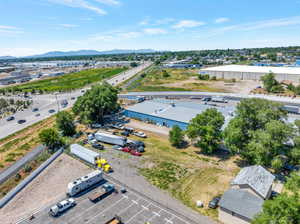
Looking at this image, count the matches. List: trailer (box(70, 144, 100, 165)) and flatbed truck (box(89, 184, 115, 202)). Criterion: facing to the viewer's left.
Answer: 0

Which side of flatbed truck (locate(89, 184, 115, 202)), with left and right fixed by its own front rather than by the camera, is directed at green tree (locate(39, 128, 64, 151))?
left

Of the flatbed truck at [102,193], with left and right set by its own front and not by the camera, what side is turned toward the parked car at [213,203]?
right

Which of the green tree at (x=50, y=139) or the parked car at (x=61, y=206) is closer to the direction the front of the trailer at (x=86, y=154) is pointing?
the parked car

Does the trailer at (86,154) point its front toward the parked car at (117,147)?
no

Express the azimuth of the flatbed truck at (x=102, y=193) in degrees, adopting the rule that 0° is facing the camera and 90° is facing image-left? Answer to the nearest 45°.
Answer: approximately 225°

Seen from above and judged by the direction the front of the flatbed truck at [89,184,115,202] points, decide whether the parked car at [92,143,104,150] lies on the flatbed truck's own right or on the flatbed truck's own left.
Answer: on the flatbed truck's own left

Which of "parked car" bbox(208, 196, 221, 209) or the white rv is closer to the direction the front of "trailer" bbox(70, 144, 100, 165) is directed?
the parked car

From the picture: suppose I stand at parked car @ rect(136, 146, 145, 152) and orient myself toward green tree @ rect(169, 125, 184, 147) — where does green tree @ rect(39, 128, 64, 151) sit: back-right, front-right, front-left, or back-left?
back-left

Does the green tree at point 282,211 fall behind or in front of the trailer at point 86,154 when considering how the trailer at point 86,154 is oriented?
in front
